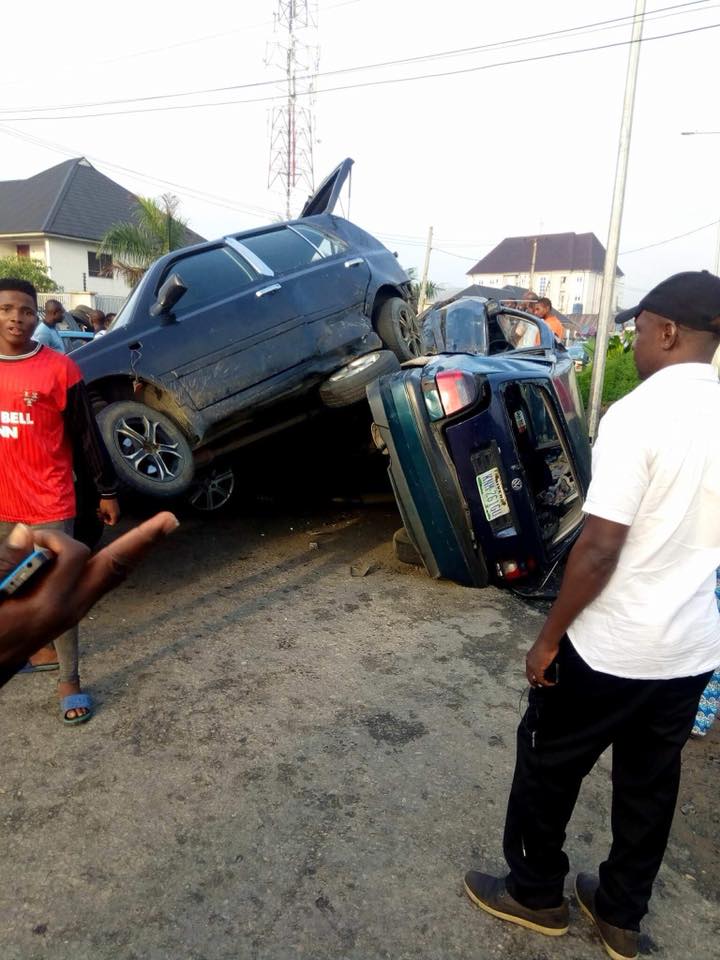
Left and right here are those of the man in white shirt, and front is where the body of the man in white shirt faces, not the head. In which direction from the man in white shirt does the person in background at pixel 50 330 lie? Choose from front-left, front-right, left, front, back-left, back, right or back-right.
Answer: front

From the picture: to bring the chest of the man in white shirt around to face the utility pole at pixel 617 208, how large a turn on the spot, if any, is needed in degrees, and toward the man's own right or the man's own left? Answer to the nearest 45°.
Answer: approximately 45° to the man's own right

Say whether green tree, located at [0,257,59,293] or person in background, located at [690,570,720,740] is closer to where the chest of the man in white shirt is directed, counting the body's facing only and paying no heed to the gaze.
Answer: the green tree

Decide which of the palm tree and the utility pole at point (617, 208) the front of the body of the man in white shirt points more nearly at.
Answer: the palm tree

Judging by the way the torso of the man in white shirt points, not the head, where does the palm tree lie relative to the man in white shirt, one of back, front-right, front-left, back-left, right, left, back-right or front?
front

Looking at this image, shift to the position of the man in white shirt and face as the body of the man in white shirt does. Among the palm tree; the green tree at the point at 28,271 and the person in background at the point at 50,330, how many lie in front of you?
3

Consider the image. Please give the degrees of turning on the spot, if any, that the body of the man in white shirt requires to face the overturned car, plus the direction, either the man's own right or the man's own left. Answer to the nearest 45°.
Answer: approximately 45° to the man's own right

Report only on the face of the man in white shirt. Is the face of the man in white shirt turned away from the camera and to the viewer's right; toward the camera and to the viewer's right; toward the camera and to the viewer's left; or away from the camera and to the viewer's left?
away from the camera and to the viewer's left

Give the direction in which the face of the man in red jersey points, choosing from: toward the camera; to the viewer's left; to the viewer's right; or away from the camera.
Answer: toward the camera

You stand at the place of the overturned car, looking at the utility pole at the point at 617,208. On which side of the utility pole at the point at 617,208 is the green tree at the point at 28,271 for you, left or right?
left

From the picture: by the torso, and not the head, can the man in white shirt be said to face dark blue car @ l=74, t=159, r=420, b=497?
yes

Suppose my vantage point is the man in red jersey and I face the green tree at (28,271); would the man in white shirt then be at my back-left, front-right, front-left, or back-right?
back-right

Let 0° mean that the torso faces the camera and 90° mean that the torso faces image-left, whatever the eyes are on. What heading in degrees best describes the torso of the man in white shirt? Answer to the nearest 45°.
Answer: approximately 135°

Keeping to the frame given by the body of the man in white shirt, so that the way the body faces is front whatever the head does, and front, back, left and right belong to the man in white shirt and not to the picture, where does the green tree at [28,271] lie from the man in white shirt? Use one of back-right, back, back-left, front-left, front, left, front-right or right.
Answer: front

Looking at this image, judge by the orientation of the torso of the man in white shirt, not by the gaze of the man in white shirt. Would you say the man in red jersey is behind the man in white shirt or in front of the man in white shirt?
in front

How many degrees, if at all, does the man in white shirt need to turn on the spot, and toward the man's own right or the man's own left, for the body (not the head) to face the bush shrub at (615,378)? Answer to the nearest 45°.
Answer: approximately 45° to the man's own right

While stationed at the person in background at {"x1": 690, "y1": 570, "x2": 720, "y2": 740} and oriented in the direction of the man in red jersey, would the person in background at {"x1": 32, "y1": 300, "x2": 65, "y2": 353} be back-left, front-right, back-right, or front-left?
front-right
